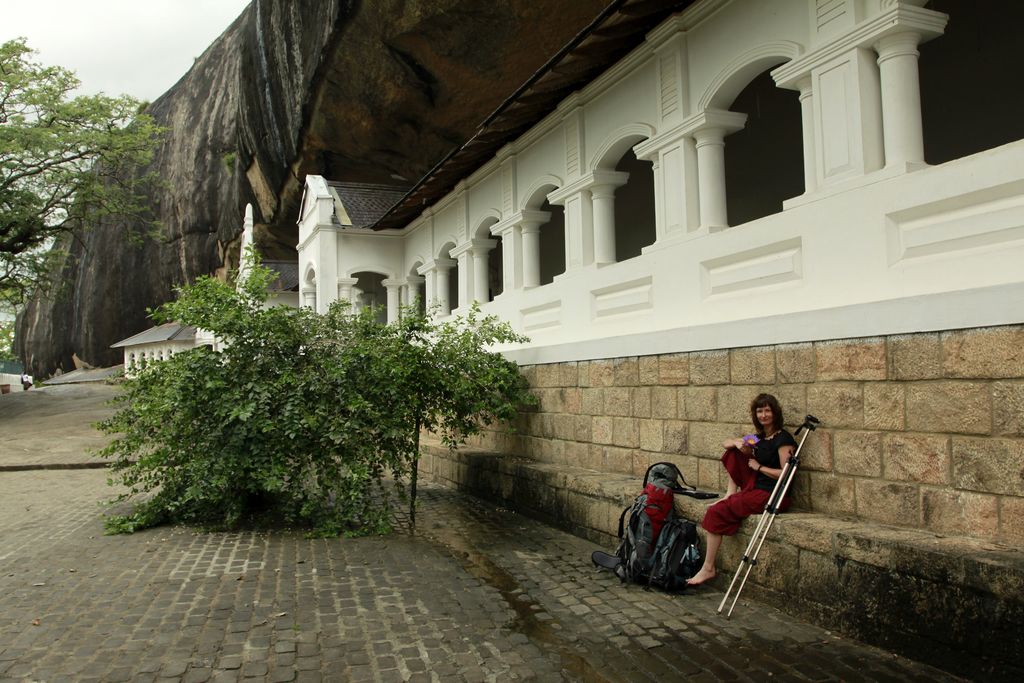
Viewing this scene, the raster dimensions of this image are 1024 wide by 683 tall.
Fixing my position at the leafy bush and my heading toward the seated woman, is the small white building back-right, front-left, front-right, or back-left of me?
back-left

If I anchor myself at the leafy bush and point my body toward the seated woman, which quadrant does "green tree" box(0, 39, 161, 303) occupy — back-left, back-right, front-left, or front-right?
back-left

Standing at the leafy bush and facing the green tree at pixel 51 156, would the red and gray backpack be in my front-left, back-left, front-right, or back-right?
back-right

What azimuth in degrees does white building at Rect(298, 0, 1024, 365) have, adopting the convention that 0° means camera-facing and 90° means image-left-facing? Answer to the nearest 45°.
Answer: approximately 45°

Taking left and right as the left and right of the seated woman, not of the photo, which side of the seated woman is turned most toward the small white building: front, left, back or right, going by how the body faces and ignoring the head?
right

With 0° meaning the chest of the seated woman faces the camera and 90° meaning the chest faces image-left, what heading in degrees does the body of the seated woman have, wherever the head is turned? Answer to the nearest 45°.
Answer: approximately 45°

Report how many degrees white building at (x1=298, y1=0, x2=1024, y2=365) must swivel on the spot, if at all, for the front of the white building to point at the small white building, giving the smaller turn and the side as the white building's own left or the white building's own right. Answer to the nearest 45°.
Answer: approximately 90° to the white building's own right

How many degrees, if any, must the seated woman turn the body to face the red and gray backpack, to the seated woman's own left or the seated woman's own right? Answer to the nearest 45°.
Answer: approximately 45° to the seated woman's own right

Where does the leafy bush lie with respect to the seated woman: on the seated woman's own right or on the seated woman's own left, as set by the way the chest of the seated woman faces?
on the seated woman's own right
